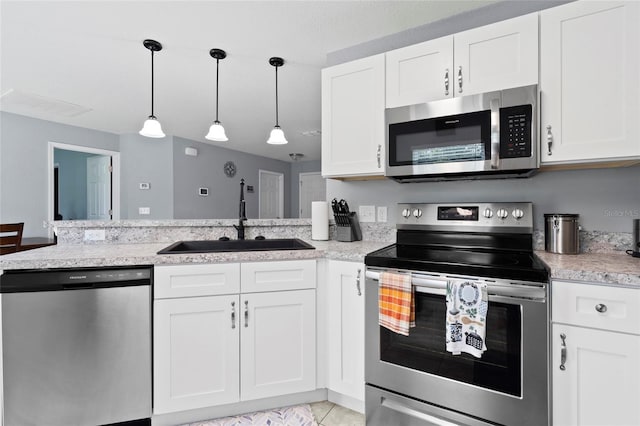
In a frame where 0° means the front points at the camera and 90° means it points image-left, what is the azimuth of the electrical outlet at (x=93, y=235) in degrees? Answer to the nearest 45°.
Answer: approximately 0°

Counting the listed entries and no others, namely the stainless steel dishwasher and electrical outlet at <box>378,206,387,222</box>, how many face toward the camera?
2

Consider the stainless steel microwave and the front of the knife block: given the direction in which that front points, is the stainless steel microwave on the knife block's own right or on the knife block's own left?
on the knife block's own left

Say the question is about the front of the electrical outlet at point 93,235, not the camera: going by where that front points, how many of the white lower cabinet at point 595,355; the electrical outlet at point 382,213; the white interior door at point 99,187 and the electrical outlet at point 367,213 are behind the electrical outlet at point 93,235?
1

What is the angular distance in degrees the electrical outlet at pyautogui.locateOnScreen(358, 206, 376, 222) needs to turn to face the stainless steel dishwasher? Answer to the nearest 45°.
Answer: approximately 45° to its right

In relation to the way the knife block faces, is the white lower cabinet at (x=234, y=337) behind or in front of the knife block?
in front

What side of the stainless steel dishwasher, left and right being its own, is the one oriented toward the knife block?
left
